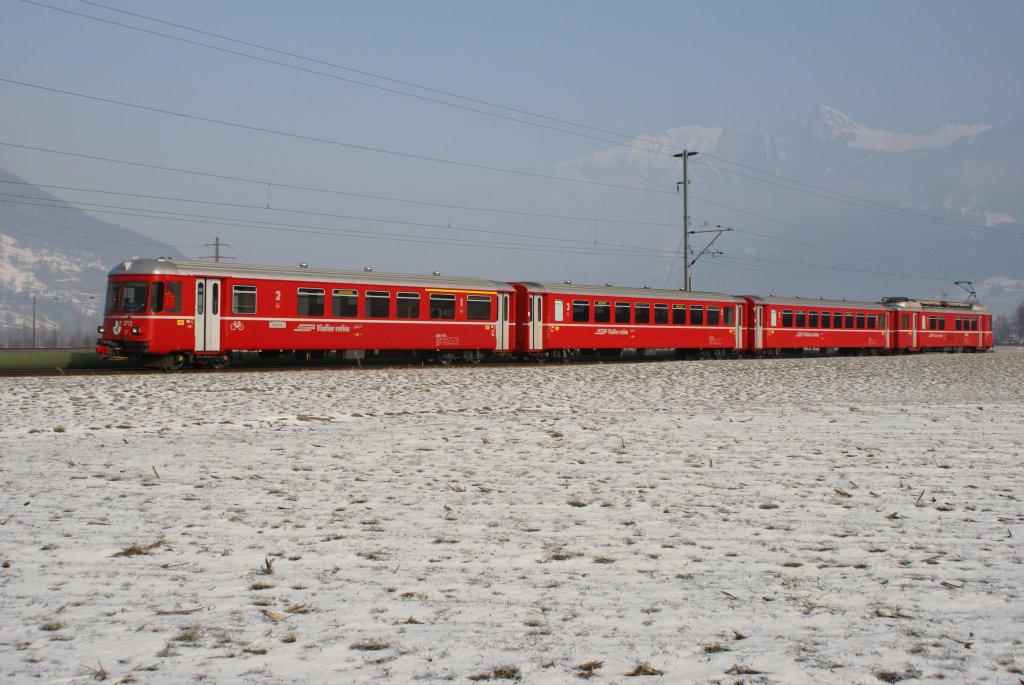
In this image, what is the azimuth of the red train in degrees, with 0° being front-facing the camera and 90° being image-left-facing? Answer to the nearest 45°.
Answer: approximately 45°
